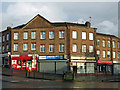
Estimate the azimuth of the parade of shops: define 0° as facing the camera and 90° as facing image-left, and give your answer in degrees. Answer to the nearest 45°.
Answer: approximately 0°
